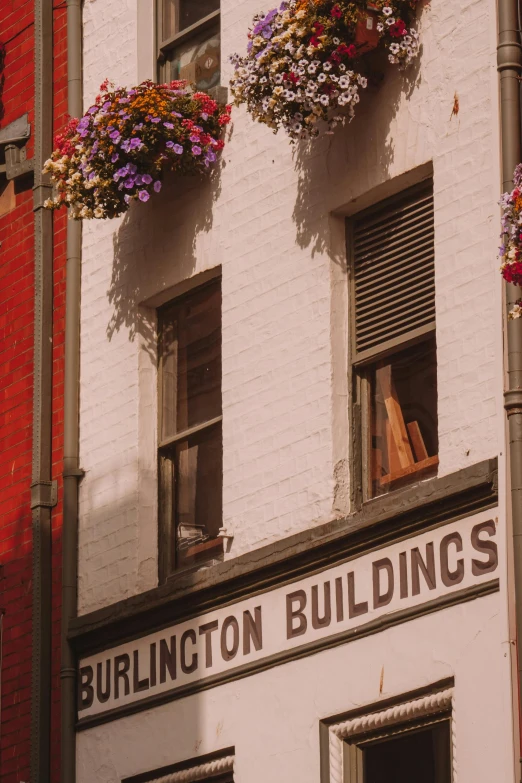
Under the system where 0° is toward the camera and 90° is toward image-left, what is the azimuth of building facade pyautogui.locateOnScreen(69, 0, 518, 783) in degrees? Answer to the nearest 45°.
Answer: approximately 45°

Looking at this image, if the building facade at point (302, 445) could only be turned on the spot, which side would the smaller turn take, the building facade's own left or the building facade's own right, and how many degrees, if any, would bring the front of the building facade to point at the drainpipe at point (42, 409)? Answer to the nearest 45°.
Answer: approximately 90° to the building facade's own right

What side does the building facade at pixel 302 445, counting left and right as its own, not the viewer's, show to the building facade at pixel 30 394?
right
